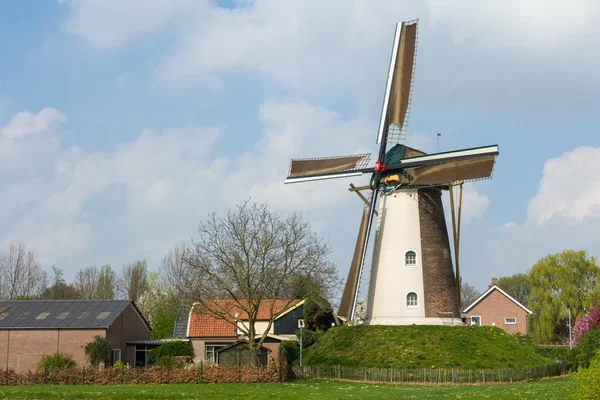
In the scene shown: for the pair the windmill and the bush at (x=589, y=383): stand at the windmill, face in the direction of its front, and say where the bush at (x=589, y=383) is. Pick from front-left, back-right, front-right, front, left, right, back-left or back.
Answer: front-left

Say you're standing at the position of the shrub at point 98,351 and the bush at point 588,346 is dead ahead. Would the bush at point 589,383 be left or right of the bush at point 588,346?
right

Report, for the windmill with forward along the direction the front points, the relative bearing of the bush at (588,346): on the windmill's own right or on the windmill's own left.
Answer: on the windmill's own left

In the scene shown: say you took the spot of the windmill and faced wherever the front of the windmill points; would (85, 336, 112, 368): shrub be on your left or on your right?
on your right

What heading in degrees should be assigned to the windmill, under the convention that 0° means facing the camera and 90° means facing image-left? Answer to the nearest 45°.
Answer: approximately 45°

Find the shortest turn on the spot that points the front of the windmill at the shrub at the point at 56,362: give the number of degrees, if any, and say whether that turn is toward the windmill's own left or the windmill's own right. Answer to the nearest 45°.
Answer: approximately 45° to the windmill's own right

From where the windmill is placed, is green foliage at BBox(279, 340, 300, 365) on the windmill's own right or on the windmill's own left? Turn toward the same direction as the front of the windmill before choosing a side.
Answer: on the windmill's own right

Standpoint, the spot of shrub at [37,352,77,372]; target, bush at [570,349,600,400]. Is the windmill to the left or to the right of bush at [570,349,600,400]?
left
